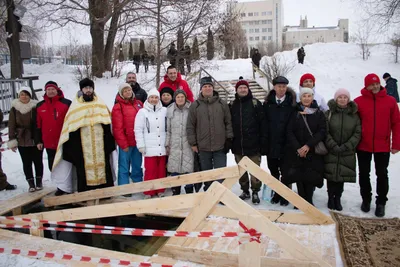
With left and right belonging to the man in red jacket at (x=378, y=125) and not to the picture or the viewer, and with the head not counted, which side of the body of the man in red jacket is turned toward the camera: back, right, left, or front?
front

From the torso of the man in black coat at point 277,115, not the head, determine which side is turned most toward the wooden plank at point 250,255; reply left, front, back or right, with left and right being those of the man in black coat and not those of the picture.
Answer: front

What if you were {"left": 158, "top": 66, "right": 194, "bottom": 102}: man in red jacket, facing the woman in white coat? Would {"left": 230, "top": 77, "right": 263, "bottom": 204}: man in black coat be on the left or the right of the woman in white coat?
left

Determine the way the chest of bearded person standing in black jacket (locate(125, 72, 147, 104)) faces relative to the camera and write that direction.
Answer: toward the camera

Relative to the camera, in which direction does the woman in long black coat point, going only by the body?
toward the camera

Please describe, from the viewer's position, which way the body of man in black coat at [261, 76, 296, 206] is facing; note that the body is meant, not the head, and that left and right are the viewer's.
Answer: facing the viewer

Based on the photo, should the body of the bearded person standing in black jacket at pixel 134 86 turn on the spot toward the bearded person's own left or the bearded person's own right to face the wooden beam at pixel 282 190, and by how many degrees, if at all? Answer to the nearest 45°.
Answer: approximately 45° to the bearded person's own left

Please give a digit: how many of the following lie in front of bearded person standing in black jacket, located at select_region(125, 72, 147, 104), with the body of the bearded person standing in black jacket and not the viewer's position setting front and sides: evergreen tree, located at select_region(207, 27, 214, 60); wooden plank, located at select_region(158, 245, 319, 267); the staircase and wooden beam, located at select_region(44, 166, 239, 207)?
2

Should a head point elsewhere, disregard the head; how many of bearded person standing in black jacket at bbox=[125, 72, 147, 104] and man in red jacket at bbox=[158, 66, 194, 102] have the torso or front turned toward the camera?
2
